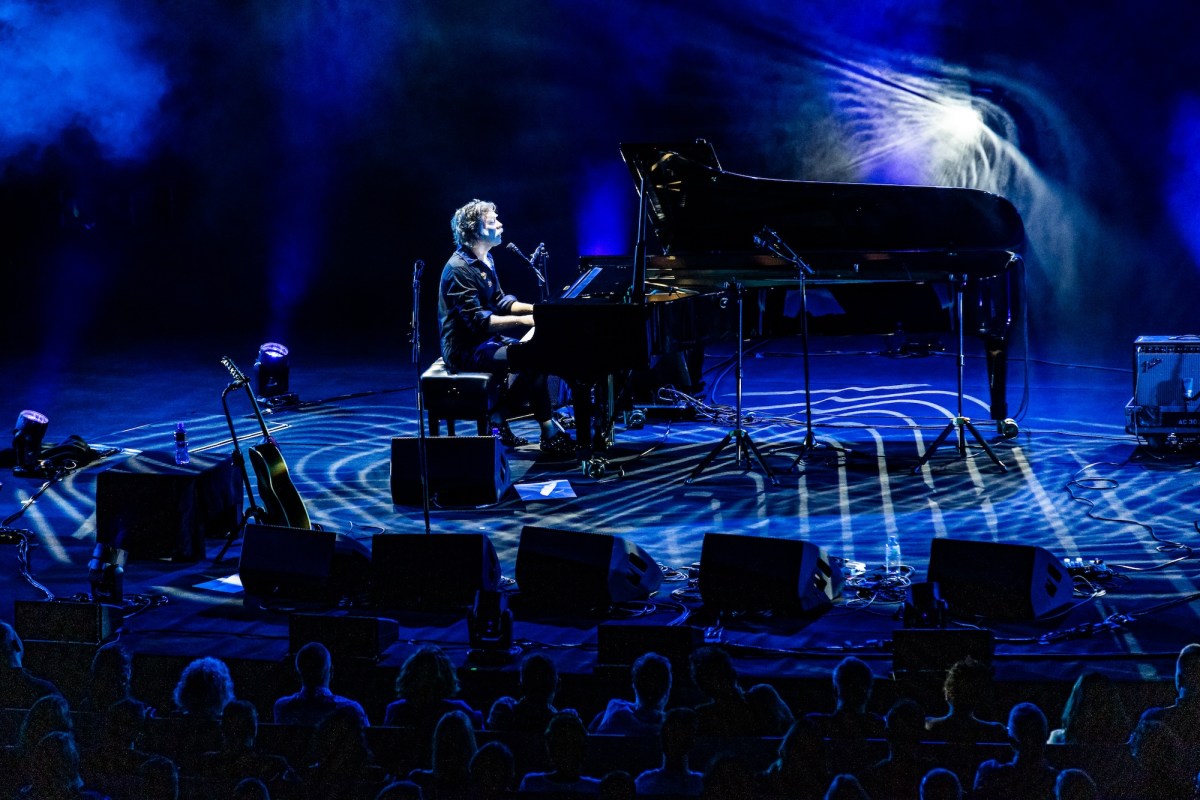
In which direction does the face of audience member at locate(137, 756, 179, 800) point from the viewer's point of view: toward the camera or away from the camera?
away from the camera

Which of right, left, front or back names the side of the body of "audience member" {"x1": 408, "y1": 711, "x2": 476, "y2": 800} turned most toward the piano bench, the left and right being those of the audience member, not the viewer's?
front

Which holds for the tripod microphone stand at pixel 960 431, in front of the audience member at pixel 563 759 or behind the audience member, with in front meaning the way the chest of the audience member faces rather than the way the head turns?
in front

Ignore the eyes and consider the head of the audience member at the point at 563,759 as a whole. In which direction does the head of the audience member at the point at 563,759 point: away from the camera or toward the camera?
away from the camera

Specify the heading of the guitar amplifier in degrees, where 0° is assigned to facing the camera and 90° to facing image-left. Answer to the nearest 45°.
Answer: approximately 0°

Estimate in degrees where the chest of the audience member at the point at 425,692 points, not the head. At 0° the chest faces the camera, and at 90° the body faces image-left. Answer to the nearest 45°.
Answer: approximately 180°

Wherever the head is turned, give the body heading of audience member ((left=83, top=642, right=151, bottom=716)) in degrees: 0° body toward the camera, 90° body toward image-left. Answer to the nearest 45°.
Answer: approximately 180°

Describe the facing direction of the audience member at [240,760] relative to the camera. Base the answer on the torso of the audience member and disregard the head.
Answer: away from the camera

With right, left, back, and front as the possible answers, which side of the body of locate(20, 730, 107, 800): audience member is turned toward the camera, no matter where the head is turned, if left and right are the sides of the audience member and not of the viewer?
back

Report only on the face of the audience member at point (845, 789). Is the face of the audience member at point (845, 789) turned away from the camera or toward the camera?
away from the camera

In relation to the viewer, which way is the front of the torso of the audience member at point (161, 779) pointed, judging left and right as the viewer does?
facing away from the viewer

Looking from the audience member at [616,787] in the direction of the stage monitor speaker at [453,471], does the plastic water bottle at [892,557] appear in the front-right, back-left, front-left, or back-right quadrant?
front-right

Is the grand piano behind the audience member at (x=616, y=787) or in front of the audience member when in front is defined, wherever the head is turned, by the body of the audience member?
in front

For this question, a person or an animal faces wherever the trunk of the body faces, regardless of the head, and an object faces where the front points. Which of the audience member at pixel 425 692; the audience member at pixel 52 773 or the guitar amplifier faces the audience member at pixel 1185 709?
the guitar amplifier

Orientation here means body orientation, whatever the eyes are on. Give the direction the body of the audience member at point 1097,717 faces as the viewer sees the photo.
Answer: away from the camera

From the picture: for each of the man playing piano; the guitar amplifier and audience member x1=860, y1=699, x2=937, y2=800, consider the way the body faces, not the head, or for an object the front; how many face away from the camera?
1

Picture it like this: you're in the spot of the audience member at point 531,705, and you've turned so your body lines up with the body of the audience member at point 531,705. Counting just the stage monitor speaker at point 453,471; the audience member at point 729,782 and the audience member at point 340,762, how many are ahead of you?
1

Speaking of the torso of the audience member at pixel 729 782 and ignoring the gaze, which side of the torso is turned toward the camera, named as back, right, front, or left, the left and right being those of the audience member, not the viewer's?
back

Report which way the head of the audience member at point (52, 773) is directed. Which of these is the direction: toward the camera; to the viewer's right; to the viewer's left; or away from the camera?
away from the camera

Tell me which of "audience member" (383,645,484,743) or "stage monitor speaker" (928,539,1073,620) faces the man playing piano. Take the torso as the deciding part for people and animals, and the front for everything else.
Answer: the audience member

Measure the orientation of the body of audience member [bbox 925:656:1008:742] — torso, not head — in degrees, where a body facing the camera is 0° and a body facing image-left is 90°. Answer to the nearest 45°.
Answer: approximately 180°
